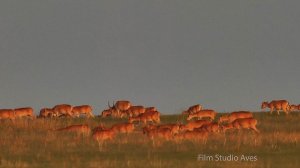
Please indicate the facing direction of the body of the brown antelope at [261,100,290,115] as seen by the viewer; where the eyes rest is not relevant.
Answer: to the viewer's left

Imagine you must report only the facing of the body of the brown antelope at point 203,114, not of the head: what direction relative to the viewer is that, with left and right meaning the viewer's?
facing to the left of the viewer

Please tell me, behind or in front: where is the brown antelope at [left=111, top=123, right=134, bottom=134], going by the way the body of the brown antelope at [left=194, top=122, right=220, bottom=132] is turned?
in front

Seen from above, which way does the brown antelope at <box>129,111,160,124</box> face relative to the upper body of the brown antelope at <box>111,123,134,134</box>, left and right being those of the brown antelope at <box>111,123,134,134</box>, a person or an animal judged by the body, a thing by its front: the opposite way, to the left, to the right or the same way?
the same way

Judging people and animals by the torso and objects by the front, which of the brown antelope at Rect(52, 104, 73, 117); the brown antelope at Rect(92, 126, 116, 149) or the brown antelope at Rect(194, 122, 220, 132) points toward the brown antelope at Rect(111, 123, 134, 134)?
the brown antelope at Rect(194, 122, 220, 132)

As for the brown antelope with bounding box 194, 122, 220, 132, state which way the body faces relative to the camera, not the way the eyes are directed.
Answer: to the viewer's left

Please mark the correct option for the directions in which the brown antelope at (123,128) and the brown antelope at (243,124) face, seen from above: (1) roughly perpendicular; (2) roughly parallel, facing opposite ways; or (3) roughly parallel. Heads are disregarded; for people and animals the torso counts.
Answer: roughly parallel

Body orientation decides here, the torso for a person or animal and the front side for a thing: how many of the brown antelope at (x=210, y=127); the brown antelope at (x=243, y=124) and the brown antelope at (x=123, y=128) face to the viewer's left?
3

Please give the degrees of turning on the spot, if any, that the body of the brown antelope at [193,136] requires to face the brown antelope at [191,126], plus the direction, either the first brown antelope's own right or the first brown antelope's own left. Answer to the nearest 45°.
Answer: approximately 90° to the first brown antelope's own right

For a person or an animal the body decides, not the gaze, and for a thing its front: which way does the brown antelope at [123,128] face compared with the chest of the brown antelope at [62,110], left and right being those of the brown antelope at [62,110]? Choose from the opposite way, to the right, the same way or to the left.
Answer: the same way

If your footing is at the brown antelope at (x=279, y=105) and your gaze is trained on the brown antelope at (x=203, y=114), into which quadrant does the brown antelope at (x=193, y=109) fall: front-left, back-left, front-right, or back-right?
front-right

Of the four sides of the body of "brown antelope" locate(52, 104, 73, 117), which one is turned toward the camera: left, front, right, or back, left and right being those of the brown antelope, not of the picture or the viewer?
left

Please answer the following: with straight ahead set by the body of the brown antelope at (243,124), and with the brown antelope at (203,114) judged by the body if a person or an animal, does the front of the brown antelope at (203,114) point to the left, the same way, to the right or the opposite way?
the same way

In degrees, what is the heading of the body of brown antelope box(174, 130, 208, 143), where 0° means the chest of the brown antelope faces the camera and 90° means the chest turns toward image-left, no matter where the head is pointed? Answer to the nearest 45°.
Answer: approximately 90°

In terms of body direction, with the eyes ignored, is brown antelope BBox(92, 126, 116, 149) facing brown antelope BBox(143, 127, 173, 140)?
no

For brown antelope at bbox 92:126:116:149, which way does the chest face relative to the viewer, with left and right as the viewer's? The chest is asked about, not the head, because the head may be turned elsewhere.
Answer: facing to the left of the viewer

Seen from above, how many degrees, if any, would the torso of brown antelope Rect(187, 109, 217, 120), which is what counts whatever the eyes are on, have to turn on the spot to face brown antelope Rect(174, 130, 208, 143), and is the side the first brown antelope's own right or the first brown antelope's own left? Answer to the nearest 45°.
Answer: approximately 90° to the first brown antelope's own left
